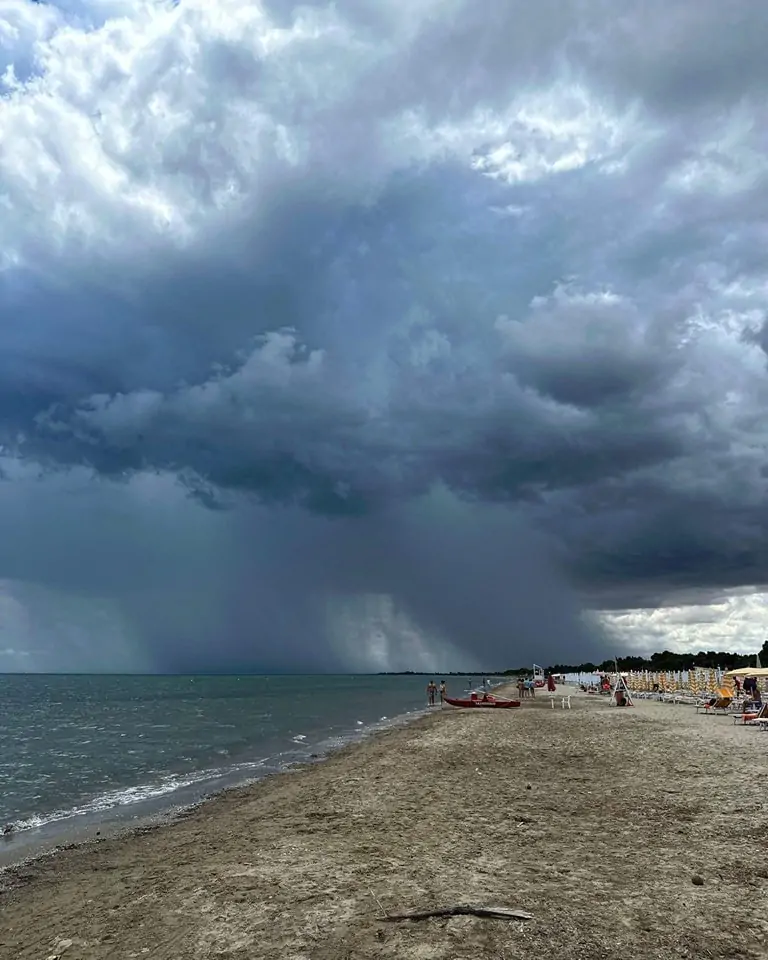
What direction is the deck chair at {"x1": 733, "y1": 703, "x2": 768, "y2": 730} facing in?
to the viewer's left

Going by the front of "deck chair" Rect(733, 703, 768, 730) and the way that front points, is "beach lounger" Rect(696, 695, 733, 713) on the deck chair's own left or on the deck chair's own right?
on the deck chair's own right

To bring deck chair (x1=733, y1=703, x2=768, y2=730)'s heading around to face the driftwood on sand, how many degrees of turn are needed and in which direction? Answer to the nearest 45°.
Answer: approximately 90° to its left
